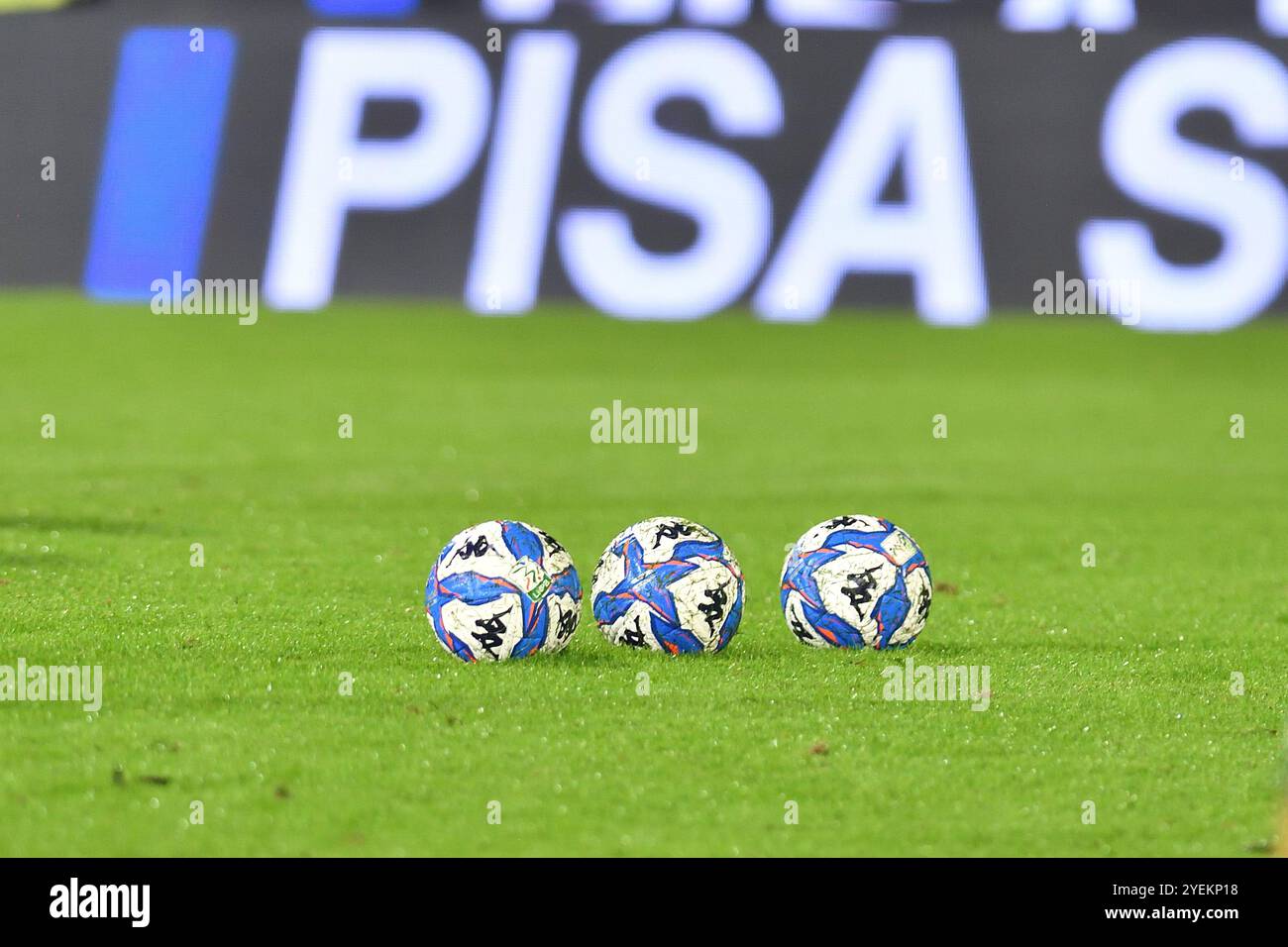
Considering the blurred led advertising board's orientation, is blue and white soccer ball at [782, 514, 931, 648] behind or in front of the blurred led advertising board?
in front

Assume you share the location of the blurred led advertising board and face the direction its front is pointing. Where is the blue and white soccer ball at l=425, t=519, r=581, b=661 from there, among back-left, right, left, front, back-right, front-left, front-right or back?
front

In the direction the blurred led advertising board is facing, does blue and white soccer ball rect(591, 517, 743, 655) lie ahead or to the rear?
ahead

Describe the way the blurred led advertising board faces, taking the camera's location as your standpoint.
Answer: facing the viewer

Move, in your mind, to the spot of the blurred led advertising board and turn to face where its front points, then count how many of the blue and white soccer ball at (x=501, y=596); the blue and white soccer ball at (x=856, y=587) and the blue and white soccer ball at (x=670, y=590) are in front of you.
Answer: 3
